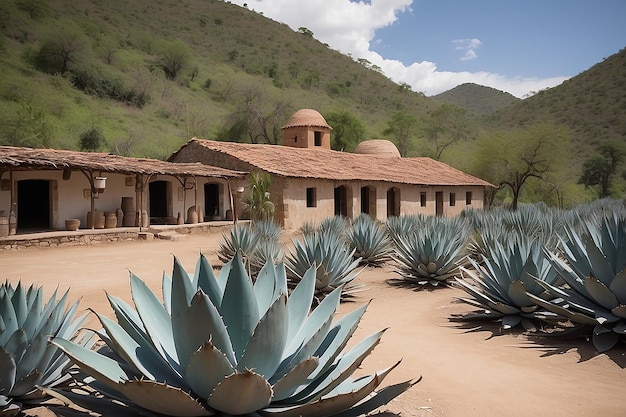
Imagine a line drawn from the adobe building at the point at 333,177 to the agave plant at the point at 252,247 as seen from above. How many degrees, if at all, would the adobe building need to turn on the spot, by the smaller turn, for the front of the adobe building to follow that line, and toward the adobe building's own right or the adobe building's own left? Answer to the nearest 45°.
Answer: approximately 45° to the adobe building's own right

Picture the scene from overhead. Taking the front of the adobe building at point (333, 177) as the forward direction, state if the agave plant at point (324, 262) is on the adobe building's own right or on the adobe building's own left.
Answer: on the adobe building's own right

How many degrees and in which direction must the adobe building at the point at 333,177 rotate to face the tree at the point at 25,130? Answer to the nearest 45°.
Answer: approximately 135° to its right

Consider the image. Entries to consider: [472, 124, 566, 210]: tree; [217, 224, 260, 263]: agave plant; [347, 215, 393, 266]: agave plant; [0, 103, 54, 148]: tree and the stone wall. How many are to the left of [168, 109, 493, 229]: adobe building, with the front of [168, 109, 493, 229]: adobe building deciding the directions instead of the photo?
1

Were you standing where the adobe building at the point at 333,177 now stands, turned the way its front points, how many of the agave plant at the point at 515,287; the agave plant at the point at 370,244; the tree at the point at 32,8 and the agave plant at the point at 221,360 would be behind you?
1

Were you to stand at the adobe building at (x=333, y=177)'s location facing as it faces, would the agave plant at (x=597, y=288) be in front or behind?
in front

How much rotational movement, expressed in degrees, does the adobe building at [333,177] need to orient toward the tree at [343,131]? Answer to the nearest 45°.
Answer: approximately 135° to its left

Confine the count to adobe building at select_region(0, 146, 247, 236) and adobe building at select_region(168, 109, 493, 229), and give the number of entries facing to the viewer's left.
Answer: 0

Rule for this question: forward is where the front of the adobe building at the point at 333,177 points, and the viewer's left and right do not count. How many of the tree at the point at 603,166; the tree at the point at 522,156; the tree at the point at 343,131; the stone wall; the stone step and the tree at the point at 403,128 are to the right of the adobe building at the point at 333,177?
2

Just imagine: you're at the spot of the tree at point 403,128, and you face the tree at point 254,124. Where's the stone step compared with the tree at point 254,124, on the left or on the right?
left

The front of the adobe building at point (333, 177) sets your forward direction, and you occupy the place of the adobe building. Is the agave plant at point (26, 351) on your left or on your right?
on your right

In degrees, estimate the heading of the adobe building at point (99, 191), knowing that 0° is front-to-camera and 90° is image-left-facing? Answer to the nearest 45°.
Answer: approximately 315°

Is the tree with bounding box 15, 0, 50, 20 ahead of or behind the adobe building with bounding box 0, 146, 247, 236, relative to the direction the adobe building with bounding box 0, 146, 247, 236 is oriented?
behind

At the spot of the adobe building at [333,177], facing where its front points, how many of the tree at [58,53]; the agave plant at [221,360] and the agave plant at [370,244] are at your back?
1
